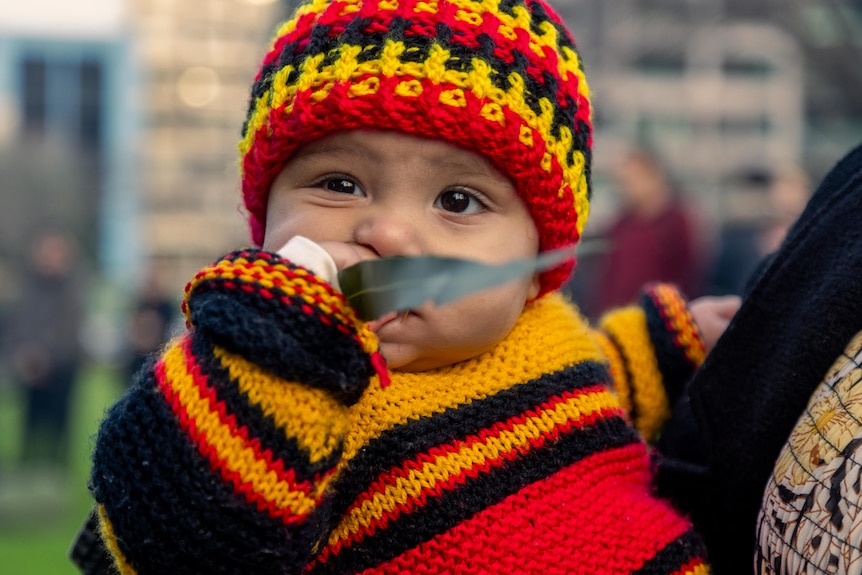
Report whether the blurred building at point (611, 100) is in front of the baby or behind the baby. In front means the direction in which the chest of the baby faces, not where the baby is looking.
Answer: behind

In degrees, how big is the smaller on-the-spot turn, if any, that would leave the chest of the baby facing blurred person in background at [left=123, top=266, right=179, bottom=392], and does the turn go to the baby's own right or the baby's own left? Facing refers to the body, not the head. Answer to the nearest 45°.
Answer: approximately 180°

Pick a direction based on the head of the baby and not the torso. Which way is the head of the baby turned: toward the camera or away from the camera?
toward the camera

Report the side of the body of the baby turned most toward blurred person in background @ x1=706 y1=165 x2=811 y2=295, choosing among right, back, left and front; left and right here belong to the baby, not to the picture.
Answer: back

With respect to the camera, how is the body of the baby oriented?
toward the camera
